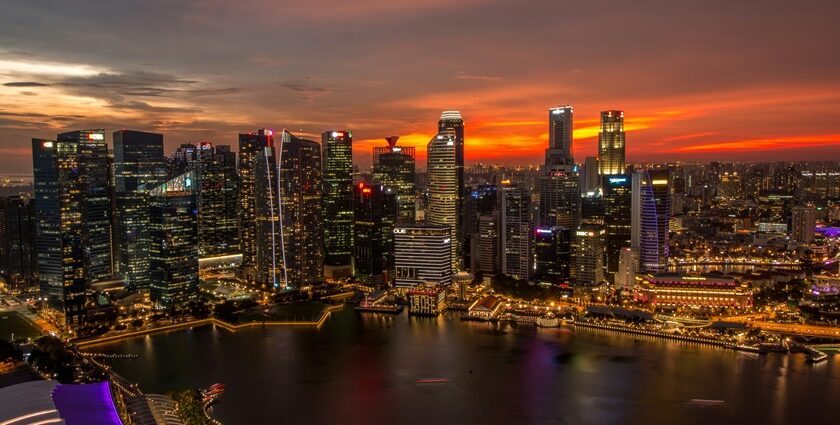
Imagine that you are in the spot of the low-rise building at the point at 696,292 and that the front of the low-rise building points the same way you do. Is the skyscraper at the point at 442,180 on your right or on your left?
on your right

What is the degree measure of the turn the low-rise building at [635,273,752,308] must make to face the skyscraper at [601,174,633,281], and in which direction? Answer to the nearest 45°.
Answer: approximately 135° to its right

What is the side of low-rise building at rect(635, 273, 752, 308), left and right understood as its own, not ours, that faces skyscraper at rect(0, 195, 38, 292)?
right

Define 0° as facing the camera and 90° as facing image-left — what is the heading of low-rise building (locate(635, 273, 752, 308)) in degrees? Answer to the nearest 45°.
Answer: approximately 0°

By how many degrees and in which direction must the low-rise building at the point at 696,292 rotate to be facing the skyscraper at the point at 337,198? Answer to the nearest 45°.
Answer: approximately 90° to its right

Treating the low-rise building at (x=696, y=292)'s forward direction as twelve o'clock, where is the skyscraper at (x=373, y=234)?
The skyscraper is roughly at 3 o'clock from the low-rise building.

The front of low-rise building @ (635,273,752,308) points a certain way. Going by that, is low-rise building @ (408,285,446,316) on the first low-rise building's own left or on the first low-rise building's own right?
on the first low-rise building's own right

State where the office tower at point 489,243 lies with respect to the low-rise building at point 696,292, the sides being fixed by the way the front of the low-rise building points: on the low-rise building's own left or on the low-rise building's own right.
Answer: on the low-rise building's own right

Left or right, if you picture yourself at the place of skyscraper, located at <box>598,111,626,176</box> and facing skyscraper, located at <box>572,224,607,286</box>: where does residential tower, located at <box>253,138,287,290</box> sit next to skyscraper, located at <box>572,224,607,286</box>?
right

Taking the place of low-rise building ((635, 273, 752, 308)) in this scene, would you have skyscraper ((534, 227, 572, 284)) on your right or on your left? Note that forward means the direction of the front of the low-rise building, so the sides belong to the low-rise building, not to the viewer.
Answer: on your right

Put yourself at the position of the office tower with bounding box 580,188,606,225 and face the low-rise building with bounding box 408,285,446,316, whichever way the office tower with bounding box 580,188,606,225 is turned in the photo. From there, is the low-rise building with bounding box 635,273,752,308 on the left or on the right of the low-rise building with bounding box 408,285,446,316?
left

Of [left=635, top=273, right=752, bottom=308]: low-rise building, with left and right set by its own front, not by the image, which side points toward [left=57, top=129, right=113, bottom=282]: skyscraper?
right

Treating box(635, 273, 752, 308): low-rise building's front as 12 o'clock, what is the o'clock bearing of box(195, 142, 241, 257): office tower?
The office tower is roughly at 3 o'clock from the low-rise building.
